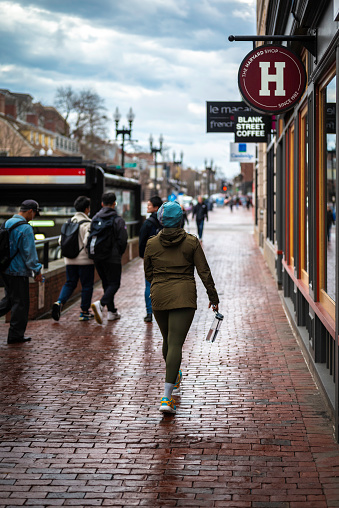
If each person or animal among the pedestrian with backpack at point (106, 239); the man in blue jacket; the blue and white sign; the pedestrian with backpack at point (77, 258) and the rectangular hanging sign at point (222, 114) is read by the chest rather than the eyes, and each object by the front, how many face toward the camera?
2

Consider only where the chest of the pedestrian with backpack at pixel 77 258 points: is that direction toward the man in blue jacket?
no

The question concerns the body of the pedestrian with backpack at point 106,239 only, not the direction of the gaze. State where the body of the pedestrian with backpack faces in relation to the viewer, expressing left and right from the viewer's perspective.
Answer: facing away from the viewer and to the right of the viewer

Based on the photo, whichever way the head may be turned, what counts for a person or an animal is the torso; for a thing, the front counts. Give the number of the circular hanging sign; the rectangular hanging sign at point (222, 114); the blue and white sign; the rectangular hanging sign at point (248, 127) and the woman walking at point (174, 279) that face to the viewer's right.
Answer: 0

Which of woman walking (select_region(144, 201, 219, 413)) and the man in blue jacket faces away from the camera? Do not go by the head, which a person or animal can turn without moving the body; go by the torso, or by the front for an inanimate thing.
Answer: the woman walking

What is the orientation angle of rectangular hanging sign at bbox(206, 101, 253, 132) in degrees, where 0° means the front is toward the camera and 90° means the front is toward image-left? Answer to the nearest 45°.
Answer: approximately 0°

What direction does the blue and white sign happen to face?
toward the camera

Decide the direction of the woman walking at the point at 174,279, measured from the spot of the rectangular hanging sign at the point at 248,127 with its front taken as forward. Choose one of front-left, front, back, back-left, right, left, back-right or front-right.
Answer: front

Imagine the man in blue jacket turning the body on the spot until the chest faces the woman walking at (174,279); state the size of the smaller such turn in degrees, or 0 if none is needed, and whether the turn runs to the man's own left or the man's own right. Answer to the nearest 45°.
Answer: approximately 90° to the man's own right

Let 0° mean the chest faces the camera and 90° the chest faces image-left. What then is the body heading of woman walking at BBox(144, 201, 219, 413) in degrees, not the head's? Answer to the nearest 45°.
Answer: approximately 180°

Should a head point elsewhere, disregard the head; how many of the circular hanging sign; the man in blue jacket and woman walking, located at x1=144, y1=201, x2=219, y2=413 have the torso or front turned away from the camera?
1

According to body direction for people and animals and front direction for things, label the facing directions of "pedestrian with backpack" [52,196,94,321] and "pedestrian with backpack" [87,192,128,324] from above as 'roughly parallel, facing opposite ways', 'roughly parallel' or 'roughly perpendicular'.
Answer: roughly parallel

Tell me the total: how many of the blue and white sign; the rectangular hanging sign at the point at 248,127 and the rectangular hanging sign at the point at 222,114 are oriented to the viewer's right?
0

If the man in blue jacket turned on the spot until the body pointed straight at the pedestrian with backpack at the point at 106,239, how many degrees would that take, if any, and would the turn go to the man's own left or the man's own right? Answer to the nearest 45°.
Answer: approximately 45° to the man's own left

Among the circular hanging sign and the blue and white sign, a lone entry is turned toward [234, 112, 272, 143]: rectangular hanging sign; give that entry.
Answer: the blue and white sign

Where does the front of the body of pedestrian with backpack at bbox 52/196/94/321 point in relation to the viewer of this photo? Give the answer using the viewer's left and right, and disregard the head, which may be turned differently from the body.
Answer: facing away from the viewer and to the right of the viewer
